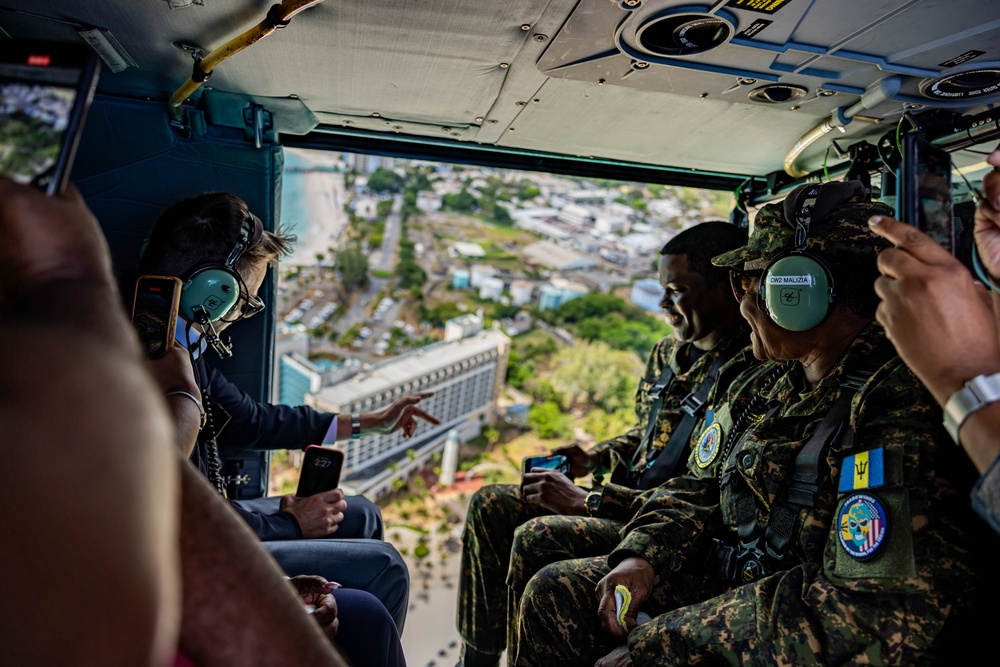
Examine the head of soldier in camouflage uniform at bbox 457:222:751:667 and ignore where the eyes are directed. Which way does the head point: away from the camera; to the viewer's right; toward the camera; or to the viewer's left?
to the viewer's left

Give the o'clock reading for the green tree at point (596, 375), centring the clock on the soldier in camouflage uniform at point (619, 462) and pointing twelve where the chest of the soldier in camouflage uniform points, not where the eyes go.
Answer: The green tree is roughly at 3 o'clock from the soldier in camouflage uniform.

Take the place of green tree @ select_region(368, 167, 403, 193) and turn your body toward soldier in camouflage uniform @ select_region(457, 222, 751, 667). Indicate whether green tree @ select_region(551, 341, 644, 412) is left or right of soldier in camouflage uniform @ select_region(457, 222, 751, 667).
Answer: left

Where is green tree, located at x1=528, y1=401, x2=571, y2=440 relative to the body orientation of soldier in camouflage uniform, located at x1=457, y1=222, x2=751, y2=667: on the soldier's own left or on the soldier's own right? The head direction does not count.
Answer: on the soldier's own right

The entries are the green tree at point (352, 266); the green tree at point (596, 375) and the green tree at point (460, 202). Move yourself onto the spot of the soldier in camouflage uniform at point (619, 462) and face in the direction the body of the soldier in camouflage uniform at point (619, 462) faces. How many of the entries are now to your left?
0

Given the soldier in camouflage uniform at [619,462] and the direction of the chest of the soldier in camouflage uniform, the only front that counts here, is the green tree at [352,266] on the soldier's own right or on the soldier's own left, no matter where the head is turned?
on the soldier's own right

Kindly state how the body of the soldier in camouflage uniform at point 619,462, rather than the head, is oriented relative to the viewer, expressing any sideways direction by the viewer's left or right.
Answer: facing to the left of the viewer

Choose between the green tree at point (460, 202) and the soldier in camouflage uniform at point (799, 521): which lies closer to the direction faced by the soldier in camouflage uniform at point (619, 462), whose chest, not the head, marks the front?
the green tree

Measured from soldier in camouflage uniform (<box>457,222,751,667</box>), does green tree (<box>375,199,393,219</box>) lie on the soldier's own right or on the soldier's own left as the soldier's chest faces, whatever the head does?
on the soldier's own right
